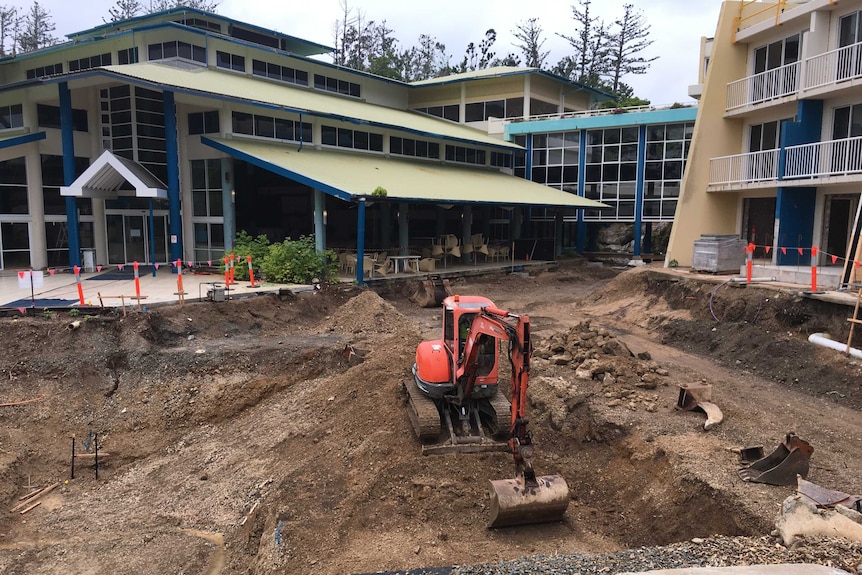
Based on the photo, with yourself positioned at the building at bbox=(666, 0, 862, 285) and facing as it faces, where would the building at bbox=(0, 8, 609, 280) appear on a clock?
the building at bbox=(0, 8, 609, 280) is roughly at 1 o'clock from the building at bbox=(666, 0, 862, 285).

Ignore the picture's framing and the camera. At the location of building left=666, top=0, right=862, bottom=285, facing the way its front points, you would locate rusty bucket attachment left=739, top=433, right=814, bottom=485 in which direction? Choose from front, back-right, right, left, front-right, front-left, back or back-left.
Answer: front-left

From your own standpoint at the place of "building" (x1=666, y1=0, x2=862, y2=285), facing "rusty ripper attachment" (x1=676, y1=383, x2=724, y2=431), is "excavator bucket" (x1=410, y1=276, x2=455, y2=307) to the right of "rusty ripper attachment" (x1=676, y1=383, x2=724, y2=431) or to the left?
right

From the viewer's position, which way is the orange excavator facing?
facing the viewer and to the right of the viewer

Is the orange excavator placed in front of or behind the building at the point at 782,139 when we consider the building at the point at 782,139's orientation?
in front

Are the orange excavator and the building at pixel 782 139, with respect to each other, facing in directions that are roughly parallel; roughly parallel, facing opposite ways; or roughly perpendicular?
roughly perpendicular

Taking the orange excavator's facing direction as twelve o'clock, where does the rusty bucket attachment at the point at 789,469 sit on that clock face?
The rusty bucket attachment is roughly at 11 o'clock from the orange excavator.

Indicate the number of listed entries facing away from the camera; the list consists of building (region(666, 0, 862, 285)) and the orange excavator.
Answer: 0

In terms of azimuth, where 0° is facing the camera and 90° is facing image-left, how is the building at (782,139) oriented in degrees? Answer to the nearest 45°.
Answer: approximately 45°

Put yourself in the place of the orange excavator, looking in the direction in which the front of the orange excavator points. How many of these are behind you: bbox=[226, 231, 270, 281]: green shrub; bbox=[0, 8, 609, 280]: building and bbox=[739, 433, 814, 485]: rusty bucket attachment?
2

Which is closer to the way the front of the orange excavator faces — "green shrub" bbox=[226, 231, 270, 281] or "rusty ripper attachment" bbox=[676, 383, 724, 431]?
the rusty ripper attachment

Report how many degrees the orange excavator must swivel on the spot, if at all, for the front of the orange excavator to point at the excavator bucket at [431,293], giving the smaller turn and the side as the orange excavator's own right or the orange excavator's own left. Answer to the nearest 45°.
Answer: approximately 135° to the orange excavator's own left

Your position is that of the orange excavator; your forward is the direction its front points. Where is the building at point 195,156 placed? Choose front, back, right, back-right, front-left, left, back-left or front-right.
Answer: back

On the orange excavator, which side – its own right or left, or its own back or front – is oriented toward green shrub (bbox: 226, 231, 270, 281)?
back

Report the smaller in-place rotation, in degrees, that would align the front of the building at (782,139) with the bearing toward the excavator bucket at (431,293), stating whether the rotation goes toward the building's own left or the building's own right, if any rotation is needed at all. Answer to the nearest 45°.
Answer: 0° — it already faces it

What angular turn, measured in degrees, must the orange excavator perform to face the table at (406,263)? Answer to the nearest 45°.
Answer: approximately 135° to its left
